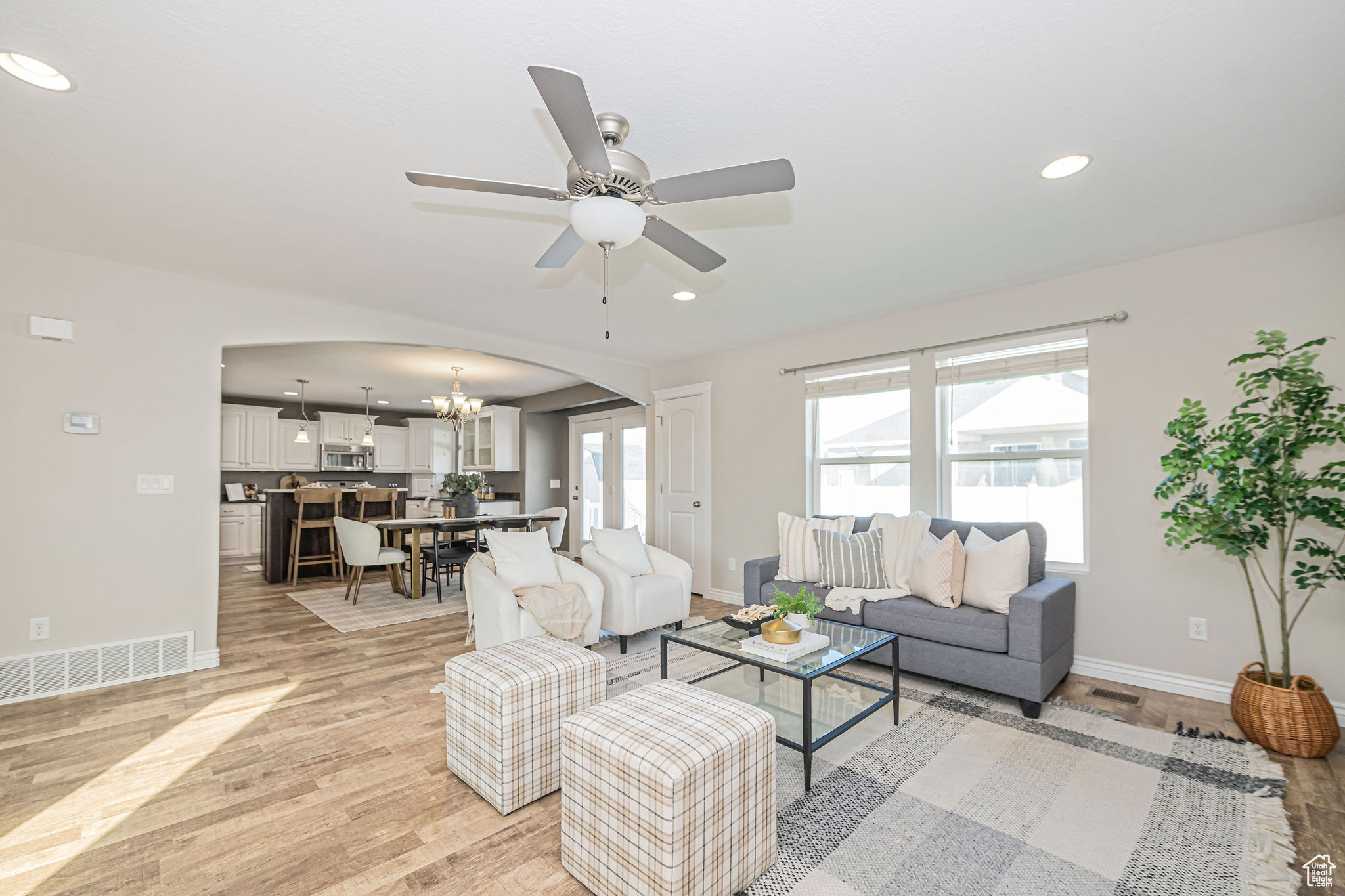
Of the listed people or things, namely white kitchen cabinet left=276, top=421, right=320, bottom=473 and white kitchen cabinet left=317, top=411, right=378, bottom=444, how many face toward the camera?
2

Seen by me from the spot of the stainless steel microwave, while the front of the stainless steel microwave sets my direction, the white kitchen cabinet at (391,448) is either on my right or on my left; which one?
on my left

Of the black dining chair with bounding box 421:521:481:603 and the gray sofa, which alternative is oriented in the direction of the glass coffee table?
the gray sofa

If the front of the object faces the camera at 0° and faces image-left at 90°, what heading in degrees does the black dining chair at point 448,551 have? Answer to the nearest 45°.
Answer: approximately 135°

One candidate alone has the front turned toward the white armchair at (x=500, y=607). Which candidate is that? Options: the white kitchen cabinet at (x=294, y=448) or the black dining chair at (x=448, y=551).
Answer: the white kitchen cabinet

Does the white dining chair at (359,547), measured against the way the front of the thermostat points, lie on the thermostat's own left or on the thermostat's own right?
on the thermostat's own left

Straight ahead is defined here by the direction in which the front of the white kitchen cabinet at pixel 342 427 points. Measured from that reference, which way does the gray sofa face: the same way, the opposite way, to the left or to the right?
to the right

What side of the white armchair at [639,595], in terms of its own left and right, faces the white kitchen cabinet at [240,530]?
back

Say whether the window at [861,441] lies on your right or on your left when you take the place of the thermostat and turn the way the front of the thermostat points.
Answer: on your left
